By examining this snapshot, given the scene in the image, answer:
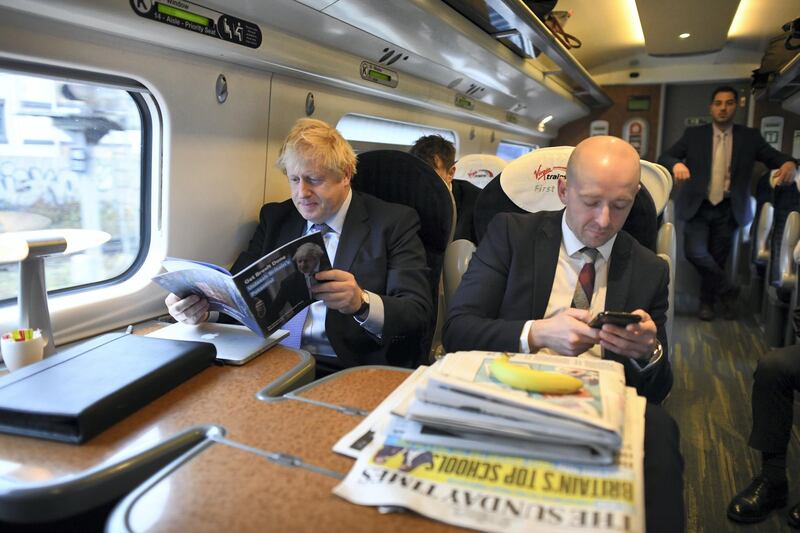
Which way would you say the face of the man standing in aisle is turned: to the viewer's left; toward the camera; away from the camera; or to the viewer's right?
toward the camera

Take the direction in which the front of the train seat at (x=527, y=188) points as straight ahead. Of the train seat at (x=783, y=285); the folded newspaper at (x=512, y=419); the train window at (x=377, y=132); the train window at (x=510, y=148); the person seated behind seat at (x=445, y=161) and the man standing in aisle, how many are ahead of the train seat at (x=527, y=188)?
1

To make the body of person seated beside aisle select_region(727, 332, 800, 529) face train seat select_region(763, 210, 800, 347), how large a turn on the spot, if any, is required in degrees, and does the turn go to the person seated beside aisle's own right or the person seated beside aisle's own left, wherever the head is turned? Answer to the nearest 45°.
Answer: approximately 135° to the person seated beside aisle's own right

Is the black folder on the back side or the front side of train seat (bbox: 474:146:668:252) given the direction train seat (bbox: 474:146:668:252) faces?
on the front side

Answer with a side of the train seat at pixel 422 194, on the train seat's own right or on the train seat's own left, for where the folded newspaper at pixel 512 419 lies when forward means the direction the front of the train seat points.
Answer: on the train seat's own left

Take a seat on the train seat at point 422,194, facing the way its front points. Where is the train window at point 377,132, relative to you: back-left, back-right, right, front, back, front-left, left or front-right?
back-right

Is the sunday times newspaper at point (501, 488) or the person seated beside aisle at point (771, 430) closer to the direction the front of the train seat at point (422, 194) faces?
the sunday times newspaper

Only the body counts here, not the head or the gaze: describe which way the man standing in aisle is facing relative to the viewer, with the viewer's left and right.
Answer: facing the viewer

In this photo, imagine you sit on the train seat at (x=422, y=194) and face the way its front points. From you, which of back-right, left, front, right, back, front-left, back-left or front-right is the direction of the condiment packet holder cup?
front

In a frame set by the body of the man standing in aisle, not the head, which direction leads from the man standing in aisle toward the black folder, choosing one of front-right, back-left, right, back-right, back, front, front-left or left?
front

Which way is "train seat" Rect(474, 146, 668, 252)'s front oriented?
toward the camera

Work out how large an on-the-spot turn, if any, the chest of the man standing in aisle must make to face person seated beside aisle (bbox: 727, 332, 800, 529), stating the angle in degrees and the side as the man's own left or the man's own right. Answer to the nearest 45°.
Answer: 0° — they already face them

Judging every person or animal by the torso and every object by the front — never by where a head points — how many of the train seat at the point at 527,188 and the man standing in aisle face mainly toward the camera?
2

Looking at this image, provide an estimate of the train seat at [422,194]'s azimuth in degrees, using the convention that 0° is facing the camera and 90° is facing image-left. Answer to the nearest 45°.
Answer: approximately 45°

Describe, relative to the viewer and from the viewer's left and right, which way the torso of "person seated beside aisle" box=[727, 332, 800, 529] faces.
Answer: facing the viewer and to the left of the viewer
